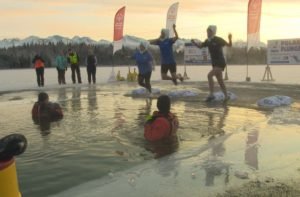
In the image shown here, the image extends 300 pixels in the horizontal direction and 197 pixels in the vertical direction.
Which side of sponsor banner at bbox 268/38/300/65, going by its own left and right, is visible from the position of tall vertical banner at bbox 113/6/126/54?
right

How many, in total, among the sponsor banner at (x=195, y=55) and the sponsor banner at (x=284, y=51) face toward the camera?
2

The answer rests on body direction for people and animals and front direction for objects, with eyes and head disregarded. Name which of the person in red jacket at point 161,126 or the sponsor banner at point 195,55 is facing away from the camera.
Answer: the person in red jacket

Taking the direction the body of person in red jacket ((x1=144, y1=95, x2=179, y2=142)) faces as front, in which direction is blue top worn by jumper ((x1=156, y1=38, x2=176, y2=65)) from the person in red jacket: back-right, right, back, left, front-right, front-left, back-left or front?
front

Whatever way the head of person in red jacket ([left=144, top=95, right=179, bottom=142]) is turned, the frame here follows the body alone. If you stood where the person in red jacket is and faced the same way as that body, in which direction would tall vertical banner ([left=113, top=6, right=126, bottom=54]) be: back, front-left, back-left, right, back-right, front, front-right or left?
front

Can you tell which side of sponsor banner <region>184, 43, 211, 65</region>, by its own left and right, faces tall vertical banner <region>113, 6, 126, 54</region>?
right

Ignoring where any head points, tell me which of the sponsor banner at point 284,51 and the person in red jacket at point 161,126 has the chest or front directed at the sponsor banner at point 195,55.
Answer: the person in red jacket

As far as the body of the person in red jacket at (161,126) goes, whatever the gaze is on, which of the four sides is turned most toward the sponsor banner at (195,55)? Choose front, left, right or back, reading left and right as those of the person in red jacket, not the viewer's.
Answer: front

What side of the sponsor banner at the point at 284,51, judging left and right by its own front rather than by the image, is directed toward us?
front

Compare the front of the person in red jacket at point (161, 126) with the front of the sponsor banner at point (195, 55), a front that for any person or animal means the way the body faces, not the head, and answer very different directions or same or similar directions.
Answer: very different directions

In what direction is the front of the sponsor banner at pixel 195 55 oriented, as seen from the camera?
facing the viewer

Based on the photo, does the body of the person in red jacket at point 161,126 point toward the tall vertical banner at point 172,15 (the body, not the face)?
yes

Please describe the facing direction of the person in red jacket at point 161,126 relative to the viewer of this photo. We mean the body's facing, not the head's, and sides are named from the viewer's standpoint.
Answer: facing away from the viewer

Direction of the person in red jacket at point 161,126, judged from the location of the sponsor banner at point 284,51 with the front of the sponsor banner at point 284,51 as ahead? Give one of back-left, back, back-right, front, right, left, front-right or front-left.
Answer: front

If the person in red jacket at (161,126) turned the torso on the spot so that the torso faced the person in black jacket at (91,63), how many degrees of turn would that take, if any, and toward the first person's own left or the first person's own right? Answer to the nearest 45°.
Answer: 0° — they already face them

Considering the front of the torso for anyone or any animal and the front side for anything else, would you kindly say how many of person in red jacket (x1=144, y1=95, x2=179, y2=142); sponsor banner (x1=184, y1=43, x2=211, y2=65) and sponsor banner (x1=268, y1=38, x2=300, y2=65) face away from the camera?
1
